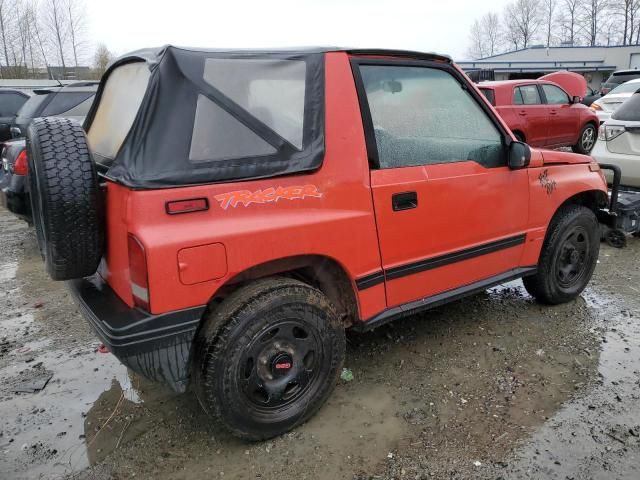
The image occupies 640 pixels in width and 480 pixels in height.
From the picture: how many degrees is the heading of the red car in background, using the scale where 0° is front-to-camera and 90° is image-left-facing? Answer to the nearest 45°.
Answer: approximately 225°

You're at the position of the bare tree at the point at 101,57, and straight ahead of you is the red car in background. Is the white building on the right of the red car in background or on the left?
left

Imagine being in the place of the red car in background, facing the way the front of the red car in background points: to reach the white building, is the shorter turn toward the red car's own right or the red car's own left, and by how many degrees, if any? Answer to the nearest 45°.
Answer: approximately 45° to the red car's own left

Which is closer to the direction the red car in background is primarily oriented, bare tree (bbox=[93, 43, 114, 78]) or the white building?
the white building
